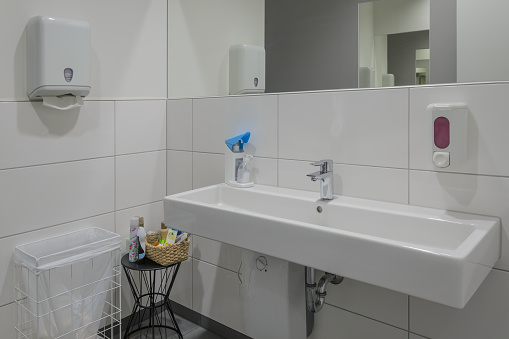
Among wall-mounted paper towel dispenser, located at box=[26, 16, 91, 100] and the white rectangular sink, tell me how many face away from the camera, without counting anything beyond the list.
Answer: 0

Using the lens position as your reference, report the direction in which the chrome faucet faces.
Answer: facing the viewer and to the left of the viewer

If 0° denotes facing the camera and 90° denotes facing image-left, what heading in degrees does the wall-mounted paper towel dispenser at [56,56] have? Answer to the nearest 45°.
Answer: approximately 315°

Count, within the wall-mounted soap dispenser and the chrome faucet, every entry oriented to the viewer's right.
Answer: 0

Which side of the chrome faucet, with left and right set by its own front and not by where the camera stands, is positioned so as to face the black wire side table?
right

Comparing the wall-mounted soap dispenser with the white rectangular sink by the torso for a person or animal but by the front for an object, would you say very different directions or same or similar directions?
same or similar directions

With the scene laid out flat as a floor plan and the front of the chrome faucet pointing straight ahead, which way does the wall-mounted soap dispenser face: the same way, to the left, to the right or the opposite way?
the same way
